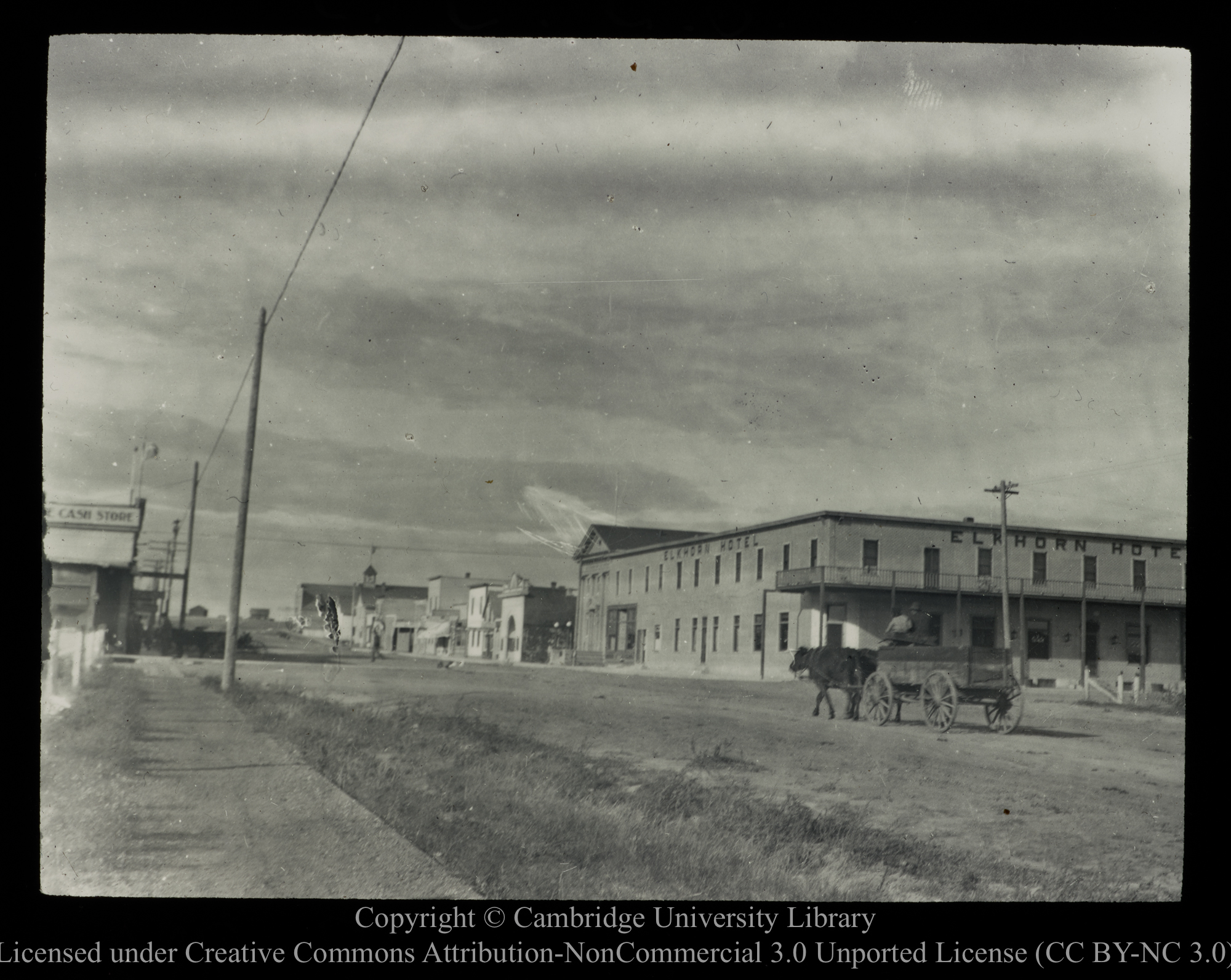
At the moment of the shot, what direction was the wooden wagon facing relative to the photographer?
facing away from the viewer and to the left of the viewer
